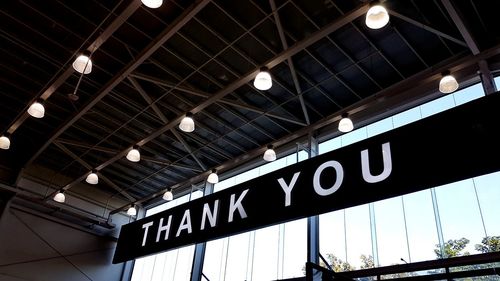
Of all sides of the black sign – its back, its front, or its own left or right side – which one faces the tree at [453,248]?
back

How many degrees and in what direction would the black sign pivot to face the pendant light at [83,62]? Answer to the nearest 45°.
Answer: approximately 45° to its right

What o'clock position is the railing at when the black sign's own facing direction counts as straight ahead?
The railing is roughly at 6 o'clock from the black sign.

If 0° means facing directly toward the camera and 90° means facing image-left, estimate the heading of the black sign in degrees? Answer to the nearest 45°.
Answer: approximately 45°

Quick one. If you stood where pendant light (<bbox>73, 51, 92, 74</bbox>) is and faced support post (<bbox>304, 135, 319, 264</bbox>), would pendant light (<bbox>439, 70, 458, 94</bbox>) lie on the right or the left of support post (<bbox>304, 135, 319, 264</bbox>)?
right

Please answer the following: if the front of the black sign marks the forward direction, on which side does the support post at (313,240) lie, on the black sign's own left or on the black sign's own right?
on the black sign's own right

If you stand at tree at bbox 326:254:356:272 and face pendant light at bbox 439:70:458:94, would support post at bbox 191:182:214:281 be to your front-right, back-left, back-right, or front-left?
front-right

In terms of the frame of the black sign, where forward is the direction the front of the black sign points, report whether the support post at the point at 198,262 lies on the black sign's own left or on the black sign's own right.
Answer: on the black sign's own right

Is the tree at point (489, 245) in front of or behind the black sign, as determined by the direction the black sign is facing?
behind

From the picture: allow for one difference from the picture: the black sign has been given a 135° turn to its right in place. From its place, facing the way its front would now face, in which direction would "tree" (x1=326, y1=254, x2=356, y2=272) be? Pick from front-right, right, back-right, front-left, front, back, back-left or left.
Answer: front
